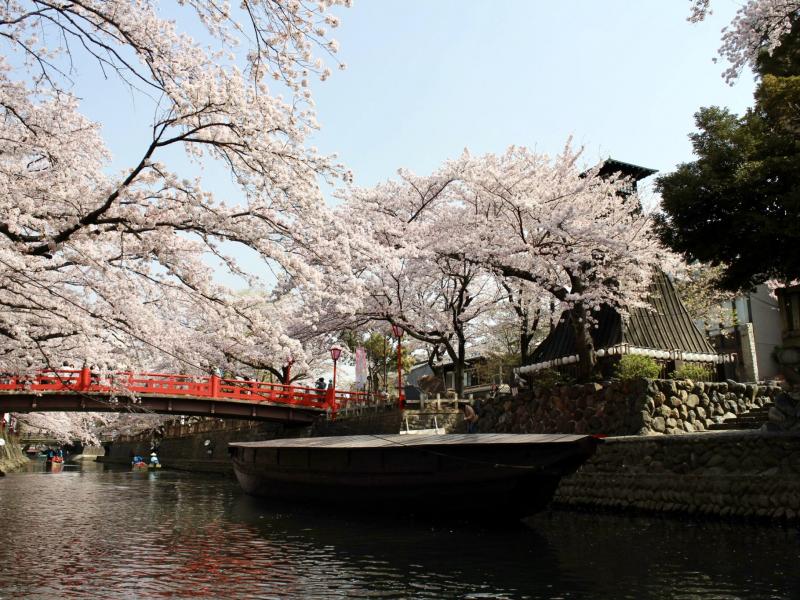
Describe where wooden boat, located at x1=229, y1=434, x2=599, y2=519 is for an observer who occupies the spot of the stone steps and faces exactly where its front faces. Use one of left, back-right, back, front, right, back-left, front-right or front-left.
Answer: front-left

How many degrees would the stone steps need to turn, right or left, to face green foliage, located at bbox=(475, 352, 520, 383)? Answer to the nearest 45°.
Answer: approximately 45° to its right

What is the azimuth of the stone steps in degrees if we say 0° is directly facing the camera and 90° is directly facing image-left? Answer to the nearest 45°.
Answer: approximately 90°

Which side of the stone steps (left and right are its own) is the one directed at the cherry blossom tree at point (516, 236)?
front

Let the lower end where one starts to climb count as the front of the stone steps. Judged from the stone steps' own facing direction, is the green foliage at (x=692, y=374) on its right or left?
on its right

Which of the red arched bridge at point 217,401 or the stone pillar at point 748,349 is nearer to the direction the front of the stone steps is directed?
the red arched bridge

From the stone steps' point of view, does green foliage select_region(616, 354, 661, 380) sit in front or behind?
in front

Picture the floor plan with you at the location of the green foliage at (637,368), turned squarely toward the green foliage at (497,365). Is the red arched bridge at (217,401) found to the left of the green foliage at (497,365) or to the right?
left

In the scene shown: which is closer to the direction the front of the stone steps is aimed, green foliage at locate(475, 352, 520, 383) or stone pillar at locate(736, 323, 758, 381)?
the green foliage

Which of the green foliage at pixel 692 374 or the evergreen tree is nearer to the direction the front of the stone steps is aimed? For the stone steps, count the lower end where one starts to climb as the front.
the green foliage

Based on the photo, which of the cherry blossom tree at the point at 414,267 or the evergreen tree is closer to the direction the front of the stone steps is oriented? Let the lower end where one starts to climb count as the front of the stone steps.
the cherry blossom tree

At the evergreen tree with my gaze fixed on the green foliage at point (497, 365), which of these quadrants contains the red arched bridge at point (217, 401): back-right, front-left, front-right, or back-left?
front-left

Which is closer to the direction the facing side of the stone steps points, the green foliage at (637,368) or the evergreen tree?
the green foliage

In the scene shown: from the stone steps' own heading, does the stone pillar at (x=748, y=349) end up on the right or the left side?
on its right
